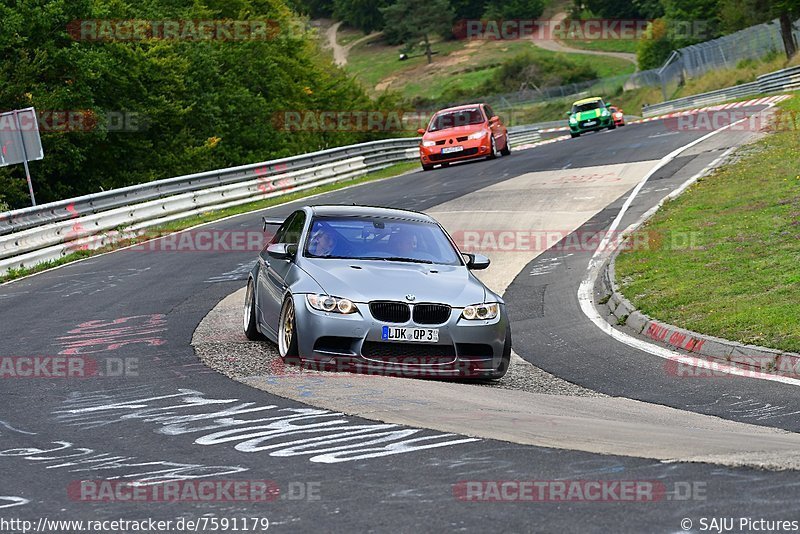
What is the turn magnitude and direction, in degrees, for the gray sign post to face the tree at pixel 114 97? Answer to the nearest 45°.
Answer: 0° — it already faces it

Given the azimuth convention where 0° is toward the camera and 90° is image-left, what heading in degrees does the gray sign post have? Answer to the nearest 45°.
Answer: approximately 180°

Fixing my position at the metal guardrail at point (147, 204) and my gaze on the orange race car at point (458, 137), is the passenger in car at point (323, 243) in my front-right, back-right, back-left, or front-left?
back-right

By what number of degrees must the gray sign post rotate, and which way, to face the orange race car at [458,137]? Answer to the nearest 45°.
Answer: approximately 45° to its right

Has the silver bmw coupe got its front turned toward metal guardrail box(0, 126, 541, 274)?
no

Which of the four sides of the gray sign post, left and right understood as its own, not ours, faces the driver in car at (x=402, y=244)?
back

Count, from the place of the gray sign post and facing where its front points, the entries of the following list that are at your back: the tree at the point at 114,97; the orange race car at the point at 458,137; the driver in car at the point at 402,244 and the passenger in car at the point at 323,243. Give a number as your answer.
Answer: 2

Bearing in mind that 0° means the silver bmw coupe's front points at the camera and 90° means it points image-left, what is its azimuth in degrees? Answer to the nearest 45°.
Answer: approximately 0°

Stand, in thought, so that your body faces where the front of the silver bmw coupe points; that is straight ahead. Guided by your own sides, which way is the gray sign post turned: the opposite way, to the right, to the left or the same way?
the opposite way

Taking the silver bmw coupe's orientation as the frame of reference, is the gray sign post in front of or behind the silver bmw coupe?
behind

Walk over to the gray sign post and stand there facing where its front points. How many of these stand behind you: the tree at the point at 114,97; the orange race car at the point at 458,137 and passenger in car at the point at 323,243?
1

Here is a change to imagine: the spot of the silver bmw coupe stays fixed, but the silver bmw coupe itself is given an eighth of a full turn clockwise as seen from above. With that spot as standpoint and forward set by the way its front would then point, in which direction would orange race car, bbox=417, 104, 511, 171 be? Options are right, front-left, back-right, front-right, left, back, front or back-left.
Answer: back-right

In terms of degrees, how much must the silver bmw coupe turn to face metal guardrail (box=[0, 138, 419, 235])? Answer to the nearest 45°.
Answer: approximately 180°

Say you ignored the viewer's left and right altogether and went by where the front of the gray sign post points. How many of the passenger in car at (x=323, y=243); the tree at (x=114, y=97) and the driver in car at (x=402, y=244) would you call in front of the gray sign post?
1

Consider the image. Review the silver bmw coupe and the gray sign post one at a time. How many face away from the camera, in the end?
1

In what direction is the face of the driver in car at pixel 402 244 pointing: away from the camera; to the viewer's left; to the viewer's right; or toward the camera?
toward the camera
